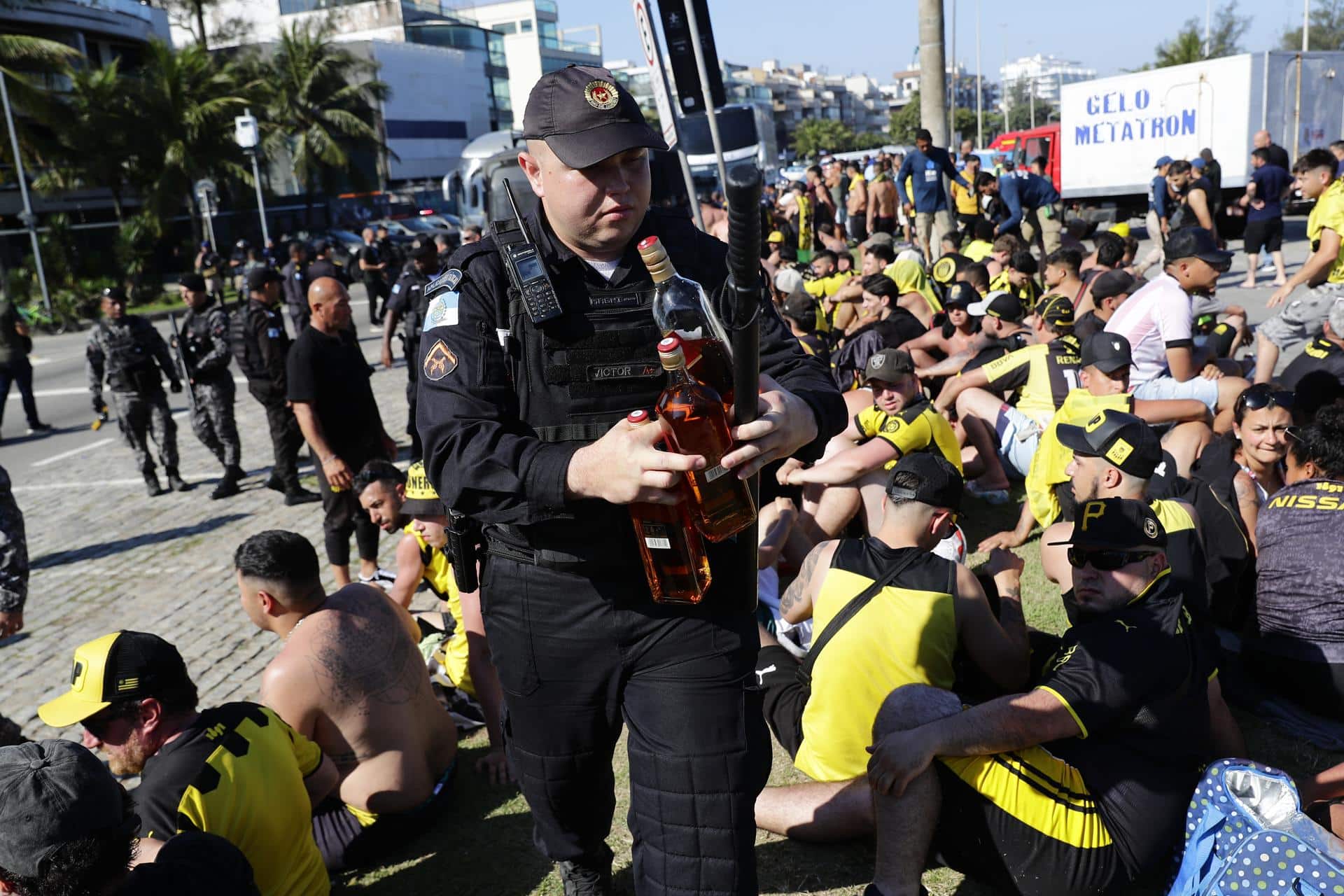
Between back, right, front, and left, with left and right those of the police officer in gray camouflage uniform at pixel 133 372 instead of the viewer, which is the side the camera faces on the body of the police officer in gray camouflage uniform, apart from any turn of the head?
front

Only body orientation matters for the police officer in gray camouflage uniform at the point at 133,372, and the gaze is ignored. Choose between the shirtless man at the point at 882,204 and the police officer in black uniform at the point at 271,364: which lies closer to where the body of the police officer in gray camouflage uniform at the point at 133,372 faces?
the police officer in black uniform

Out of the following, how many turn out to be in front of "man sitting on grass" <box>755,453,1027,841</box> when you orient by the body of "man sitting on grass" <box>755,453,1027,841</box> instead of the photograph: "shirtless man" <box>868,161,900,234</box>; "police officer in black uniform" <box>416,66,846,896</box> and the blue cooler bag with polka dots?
1

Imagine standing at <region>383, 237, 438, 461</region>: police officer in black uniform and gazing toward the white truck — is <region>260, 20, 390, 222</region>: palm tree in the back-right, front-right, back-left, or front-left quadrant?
front-left

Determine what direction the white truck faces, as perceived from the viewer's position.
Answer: facing away from the viewer and to the left of the viewer

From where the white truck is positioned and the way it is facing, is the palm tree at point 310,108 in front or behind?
in front

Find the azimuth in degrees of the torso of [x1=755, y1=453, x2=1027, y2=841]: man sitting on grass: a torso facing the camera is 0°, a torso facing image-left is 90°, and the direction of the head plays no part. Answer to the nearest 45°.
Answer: approximately 180°

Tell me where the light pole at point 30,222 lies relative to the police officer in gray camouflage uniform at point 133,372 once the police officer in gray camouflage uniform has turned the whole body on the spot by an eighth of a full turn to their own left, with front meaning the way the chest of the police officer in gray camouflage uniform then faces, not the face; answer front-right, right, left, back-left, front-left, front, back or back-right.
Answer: back-left

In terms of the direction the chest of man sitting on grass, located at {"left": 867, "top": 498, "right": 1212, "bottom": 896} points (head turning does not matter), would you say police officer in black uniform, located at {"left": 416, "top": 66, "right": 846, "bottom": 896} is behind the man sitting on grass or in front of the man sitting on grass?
in front

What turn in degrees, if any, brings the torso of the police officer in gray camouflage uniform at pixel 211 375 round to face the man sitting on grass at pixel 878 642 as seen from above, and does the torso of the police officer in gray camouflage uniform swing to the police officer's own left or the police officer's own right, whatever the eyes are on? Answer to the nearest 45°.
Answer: approximately 45° to the police officer's own left

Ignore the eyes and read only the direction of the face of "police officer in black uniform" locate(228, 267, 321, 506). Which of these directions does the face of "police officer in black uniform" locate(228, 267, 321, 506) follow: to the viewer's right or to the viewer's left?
to the viewer's right

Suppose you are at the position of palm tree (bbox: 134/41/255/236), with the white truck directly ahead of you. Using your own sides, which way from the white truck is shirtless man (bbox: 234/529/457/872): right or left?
right
